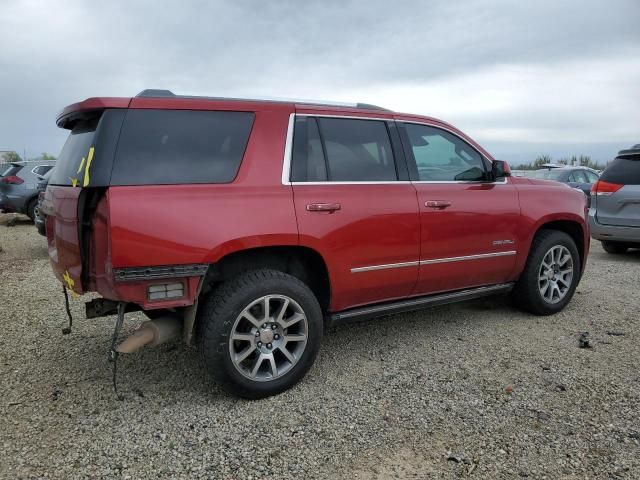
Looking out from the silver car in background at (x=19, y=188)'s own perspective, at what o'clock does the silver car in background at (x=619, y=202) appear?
the silver car in background at (x=619, y=202) is roughly at 3 o'clock from the silver car in background at (x=19, y=188).

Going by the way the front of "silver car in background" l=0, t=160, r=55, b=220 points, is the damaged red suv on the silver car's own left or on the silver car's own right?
on the silver car's own right

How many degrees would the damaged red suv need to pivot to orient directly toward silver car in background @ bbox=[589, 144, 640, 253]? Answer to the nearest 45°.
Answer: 0° — it already faces it

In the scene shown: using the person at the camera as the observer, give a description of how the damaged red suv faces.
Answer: facing away from the viewer and to the right of the viewer

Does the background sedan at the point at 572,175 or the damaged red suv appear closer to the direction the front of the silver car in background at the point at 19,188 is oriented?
the background sedan

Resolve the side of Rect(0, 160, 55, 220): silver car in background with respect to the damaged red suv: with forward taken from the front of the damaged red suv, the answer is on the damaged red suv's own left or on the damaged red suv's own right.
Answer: on the damaged red suv's own left

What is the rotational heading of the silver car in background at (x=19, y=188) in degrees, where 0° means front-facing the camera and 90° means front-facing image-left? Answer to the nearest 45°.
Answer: approximately 225°

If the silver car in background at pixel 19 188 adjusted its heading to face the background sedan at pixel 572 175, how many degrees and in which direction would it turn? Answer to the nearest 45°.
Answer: approximately 90° to its right

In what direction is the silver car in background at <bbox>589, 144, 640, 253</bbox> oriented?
away from the camera
